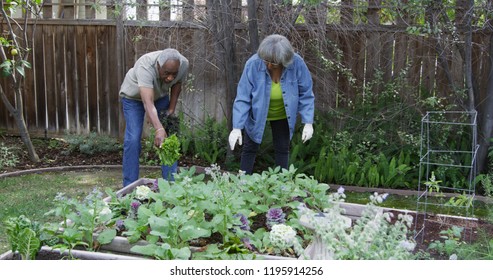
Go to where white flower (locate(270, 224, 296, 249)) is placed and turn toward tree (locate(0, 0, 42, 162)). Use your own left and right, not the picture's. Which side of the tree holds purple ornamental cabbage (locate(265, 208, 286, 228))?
right

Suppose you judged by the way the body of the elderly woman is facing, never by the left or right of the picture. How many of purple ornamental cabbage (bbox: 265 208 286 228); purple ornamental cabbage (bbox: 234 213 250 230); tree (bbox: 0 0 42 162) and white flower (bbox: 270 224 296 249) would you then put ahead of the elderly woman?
3

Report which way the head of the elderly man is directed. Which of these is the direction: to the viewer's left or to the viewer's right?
to the viewer's right

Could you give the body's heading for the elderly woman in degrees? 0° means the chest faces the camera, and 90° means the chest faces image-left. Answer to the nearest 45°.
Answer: approximately 0°

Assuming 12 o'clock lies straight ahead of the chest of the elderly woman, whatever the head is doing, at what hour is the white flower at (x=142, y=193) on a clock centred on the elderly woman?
The white flower is roughly at 1 o'clock from the elderly woman.

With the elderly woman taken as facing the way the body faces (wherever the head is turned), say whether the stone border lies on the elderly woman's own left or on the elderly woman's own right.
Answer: on the elderly woman's own right

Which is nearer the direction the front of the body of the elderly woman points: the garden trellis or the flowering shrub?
the flowering shrub

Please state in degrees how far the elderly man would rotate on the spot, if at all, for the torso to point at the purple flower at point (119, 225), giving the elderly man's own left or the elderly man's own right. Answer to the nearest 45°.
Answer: approximately 45° to the elderly man's own right

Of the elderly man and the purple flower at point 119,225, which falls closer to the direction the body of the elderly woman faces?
the purple flower
